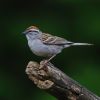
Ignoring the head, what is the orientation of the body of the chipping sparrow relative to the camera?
to the viewer's left
